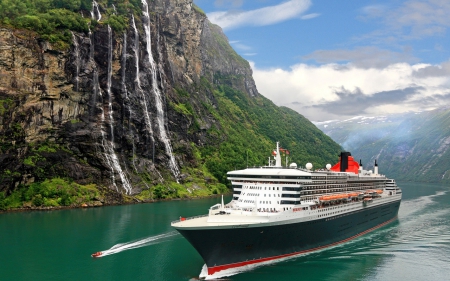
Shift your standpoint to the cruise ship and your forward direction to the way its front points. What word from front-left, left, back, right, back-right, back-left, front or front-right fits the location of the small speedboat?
front-right

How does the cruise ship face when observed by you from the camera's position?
facing the viewer and to the left of the viewer
